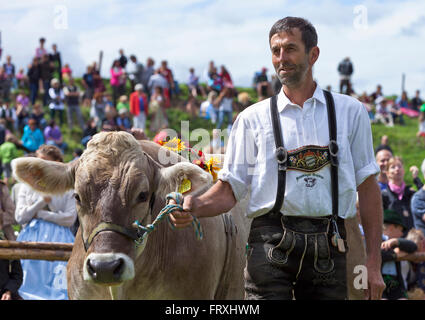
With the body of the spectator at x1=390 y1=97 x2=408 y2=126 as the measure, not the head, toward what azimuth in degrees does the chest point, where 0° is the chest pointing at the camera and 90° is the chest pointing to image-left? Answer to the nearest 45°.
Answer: approximately 45°

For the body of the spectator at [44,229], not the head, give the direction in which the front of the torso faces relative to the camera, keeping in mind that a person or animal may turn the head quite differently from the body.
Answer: toward the camera

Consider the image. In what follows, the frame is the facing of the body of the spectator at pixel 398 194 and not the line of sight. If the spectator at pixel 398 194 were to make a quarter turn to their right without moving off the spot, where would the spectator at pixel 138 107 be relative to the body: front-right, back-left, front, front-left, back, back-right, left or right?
front-right

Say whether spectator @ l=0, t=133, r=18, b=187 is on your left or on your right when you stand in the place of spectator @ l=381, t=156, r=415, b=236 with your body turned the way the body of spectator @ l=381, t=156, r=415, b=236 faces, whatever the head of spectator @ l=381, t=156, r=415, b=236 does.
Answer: on your right

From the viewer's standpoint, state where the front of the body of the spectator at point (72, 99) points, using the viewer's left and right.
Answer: facing the viewer

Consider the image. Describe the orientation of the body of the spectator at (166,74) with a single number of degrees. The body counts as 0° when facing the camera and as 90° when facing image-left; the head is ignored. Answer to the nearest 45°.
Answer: approximately 45°

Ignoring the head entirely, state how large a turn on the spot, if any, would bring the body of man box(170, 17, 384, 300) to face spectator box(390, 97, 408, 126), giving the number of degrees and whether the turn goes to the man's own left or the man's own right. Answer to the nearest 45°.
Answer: approximately 180°

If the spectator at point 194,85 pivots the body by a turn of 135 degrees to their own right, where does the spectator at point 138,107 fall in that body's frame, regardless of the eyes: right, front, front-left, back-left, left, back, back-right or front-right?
left

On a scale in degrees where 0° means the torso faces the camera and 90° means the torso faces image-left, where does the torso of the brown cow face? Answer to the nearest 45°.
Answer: approximately 45°

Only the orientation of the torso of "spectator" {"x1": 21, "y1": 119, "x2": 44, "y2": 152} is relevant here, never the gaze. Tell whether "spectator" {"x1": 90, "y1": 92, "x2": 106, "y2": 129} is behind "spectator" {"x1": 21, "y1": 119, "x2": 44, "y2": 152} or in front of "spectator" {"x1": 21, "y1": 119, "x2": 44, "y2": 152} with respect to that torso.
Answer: behind

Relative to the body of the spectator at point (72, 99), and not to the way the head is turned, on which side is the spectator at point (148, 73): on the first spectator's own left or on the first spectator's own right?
on the first spectator's own left

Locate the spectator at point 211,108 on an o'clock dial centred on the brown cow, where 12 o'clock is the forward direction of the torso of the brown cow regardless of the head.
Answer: The spectator is roughly at 5 o'clock from the brown cow.

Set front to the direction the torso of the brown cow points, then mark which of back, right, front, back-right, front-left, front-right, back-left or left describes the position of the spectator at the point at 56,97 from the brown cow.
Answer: back-right

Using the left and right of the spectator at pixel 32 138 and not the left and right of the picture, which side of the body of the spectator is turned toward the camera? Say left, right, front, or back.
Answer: front

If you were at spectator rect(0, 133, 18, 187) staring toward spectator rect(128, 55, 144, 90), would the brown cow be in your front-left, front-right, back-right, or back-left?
back-right

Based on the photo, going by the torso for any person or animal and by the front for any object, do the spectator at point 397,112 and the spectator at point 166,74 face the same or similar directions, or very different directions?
same or similar directions
